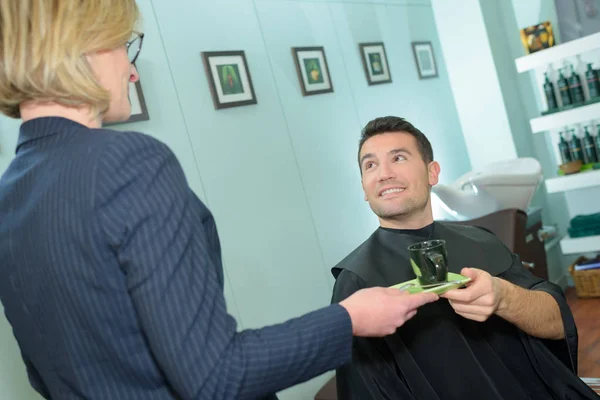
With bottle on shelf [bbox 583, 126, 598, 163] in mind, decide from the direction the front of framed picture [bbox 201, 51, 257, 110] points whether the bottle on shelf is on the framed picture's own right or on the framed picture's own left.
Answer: on the framed picture's own left

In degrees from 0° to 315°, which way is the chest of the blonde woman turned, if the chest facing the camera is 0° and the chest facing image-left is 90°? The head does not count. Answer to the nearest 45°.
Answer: approximately 225°

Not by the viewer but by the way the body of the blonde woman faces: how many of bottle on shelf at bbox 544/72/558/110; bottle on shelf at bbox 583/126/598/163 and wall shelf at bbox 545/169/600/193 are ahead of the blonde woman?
3

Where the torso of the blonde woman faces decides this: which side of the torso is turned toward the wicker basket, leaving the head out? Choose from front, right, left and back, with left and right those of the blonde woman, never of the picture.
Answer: front

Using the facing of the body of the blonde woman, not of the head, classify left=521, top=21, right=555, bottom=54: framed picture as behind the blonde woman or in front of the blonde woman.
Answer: in front

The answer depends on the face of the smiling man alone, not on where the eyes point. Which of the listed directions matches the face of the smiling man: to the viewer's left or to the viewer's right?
to the viewer's left

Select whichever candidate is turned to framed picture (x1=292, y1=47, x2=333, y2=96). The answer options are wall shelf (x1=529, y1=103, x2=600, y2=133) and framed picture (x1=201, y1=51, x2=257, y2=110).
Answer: the wall shelf

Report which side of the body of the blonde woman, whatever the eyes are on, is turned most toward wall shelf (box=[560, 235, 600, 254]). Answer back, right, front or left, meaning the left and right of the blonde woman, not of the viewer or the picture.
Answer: front

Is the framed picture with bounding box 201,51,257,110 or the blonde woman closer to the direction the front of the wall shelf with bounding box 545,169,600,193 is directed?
the framed picture

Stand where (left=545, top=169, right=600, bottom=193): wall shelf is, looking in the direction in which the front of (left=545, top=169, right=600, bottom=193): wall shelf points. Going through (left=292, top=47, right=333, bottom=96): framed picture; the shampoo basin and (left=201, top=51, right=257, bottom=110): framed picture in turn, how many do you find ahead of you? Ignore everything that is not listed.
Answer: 3

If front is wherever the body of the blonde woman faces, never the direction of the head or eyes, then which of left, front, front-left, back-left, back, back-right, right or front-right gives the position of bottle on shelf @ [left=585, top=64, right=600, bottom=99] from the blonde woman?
front

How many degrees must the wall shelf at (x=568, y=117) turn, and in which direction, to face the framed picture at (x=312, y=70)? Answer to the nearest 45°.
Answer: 0° — it already faces it

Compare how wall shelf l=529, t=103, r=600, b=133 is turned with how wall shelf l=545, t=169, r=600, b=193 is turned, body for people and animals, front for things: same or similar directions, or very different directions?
same or similar directions

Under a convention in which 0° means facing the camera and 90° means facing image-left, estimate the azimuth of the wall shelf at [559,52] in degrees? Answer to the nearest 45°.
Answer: approximately 45°

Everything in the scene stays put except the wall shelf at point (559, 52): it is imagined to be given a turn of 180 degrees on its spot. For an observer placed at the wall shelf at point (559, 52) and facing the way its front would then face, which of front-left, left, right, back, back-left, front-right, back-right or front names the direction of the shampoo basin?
back

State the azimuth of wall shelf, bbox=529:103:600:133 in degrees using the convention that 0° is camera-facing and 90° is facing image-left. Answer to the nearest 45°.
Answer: approximately 45°

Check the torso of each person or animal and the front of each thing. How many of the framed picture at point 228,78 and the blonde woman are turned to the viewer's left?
0
